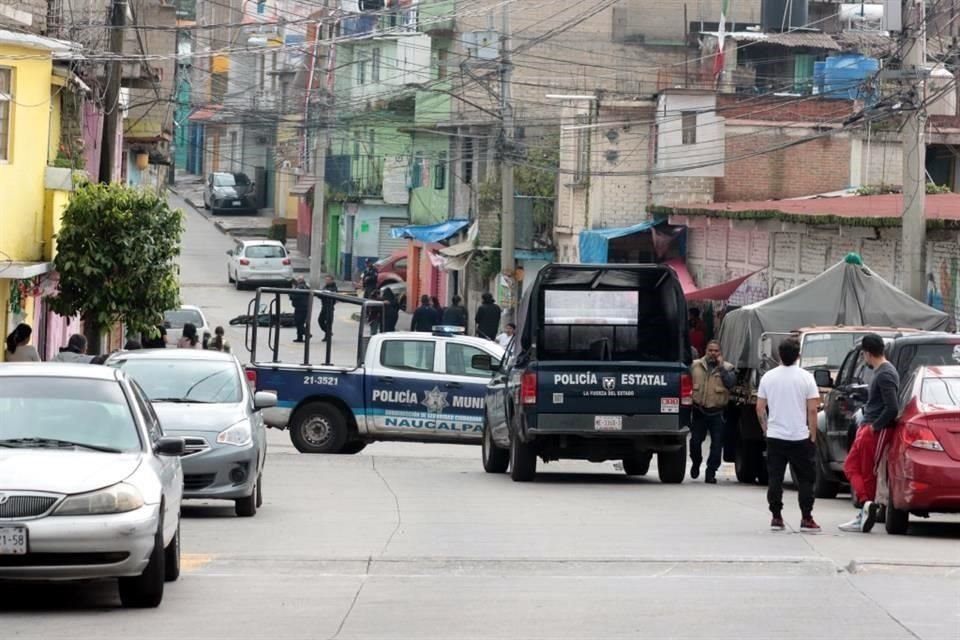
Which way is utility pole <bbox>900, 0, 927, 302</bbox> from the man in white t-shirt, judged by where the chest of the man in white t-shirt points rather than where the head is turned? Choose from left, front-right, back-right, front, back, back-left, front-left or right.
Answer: front

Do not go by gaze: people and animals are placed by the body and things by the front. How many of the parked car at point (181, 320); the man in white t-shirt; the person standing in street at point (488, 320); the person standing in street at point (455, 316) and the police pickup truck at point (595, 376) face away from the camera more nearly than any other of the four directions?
4

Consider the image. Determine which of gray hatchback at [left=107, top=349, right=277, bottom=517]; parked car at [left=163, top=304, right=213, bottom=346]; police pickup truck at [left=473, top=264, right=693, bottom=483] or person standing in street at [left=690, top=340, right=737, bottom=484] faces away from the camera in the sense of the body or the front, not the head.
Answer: the police pickup truck

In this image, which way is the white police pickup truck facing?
to the viewer's right

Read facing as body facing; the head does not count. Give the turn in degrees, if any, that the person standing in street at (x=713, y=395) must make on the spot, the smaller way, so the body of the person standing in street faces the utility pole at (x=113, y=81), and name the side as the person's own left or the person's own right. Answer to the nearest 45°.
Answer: approximately 135° to the person's own right

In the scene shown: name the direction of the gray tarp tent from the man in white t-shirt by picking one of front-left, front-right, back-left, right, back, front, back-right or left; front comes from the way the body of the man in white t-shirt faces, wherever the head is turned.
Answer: front

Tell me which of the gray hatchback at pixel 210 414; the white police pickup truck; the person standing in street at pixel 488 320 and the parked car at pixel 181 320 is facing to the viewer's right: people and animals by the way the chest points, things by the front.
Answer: the white police pickup truck

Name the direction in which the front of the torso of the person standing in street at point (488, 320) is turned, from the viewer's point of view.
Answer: away from the camera

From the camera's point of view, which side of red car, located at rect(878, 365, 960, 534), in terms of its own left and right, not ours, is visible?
back

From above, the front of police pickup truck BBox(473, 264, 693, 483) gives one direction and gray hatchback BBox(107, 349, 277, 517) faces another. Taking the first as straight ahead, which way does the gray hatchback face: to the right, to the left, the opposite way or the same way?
the opposite way

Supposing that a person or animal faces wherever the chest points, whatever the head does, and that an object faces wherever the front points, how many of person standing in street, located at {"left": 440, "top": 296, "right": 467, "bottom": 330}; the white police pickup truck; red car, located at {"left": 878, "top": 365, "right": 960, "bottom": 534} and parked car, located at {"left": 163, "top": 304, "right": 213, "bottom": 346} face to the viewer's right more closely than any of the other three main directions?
1

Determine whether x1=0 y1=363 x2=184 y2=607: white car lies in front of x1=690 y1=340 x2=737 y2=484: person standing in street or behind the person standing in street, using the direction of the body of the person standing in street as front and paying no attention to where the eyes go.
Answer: in front

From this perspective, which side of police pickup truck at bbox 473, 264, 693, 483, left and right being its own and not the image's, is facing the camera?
back
